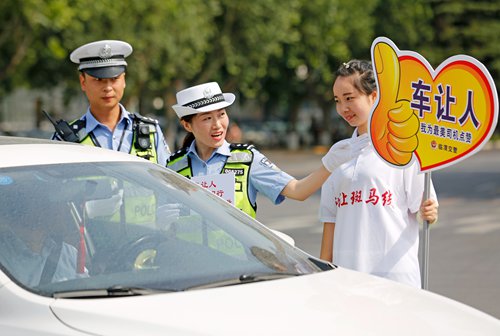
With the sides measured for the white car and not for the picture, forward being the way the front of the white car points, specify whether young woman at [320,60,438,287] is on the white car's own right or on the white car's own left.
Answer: on the white car's own left

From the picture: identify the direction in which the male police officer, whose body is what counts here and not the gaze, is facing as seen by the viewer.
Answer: toward the camera

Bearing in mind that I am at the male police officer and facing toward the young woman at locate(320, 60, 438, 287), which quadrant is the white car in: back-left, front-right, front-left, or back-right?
front-right

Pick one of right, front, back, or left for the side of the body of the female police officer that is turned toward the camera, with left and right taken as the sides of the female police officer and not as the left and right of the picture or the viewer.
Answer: front

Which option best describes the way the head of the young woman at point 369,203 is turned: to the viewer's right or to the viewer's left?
to the viewer's left

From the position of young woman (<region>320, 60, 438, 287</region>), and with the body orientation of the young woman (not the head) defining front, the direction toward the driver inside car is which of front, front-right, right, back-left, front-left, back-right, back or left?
front

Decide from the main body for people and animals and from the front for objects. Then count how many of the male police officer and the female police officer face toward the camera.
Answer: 2

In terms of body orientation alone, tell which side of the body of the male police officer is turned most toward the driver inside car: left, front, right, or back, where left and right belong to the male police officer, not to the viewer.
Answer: front

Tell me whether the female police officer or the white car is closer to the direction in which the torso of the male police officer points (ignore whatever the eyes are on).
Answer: the white car

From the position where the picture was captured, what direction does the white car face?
facing the viewer and to the right of the viewer

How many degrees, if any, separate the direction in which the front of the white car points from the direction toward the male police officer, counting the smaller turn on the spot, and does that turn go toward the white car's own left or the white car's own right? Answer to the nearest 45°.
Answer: approximately 135° to the white car's own left
